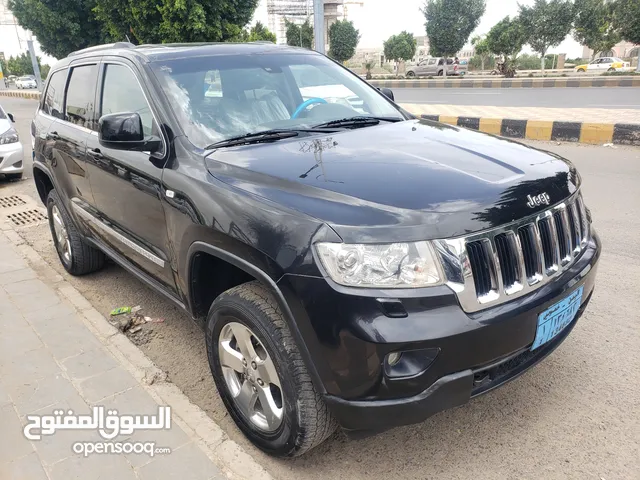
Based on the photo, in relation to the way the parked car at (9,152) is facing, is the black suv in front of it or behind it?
in front

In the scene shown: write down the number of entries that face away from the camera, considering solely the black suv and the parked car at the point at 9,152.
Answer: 0

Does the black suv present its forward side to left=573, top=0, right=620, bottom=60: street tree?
no

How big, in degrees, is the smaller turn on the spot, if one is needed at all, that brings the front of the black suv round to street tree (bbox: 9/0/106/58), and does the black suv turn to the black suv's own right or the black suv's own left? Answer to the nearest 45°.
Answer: approximately 180°

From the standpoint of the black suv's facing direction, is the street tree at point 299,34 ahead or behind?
behind

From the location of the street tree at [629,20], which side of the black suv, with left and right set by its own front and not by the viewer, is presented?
left

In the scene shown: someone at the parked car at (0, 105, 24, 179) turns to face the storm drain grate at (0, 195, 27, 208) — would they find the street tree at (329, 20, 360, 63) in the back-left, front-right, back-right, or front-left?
back-left

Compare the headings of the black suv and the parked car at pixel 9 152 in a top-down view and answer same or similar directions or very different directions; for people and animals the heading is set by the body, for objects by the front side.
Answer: same or similar directions

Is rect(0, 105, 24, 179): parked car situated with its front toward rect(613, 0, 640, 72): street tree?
no

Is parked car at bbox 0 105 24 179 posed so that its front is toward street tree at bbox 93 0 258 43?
no

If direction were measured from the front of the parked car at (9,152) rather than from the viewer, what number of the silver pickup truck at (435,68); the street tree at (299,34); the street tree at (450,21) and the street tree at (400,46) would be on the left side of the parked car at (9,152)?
4

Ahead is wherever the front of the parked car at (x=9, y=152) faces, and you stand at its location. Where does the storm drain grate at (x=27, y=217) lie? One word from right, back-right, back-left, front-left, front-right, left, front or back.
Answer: front-right

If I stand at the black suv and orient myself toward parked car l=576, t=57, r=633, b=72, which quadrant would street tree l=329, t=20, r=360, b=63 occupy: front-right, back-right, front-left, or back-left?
front-left

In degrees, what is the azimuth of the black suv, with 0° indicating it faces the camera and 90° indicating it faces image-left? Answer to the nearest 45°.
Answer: approximately 315°

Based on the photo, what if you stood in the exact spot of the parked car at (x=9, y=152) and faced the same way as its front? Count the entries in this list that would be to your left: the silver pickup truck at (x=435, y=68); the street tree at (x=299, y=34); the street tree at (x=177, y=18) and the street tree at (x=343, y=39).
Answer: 4
